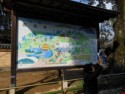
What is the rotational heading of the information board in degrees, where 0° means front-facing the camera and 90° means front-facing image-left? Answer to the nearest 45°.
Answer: approximately 315°

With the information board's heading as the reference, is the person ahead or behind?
ahead
